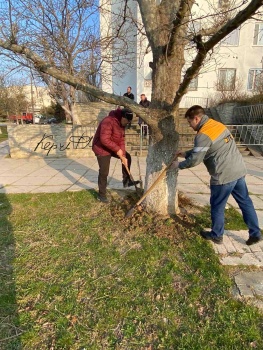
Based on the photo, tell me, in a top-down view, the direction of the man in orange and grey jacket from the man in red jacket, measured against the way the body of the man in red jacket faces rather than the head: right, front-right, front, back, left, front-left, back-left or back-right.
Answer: front-right

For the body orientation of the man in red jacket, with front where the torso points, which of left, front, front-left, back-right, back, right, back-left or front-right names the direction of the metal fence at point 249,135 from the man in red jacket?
front-left

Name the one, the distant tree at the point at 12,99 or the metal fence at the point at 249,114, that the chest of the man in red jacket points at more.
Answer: the metal fence

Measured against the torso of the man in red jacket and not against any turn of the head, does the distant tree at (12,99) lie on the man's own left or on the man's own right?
on the man's own left

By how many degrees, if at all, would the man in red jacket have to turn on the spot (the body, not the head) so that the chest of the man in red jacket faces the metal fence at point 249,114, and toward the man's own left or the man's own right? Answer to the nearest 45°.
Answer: approximately 45° to the man's own left

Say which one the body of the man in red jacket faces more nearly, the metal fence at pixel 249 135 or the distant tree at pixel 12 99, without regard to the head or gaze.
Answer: the metal fence

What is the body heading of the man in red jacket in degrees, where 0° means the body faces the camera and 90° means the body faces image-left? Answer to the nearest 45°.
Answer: approximately 270°

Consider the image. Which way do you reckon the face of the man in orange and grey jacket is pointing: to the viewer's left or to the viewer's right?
to the viewer's left
